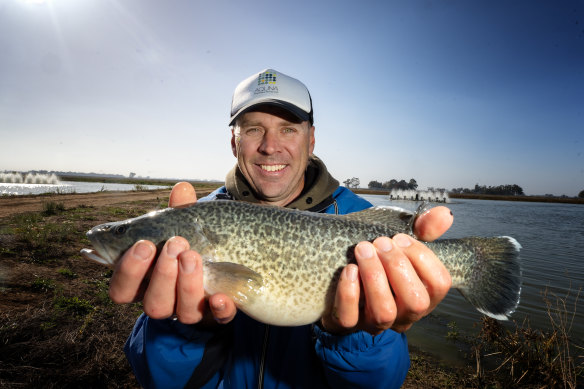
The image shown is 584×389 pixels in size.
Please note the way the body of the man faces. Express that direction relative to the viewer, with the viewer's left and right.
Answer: facing the viewer
